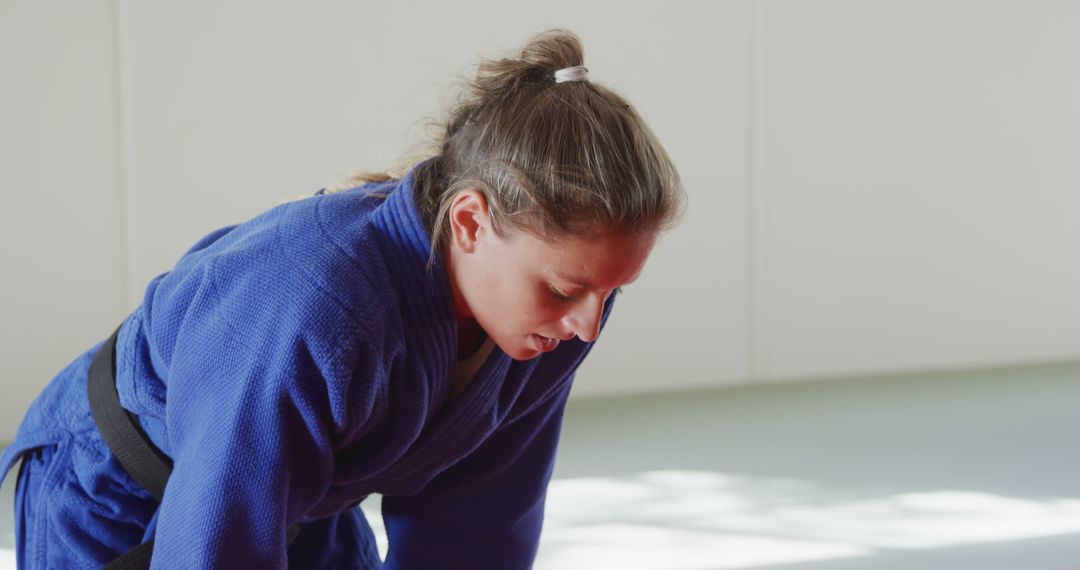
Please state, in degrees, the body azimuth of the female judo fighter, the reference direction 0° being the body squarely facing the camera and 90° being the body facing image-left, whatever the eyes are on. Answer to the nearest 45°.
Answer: approximately 315°
